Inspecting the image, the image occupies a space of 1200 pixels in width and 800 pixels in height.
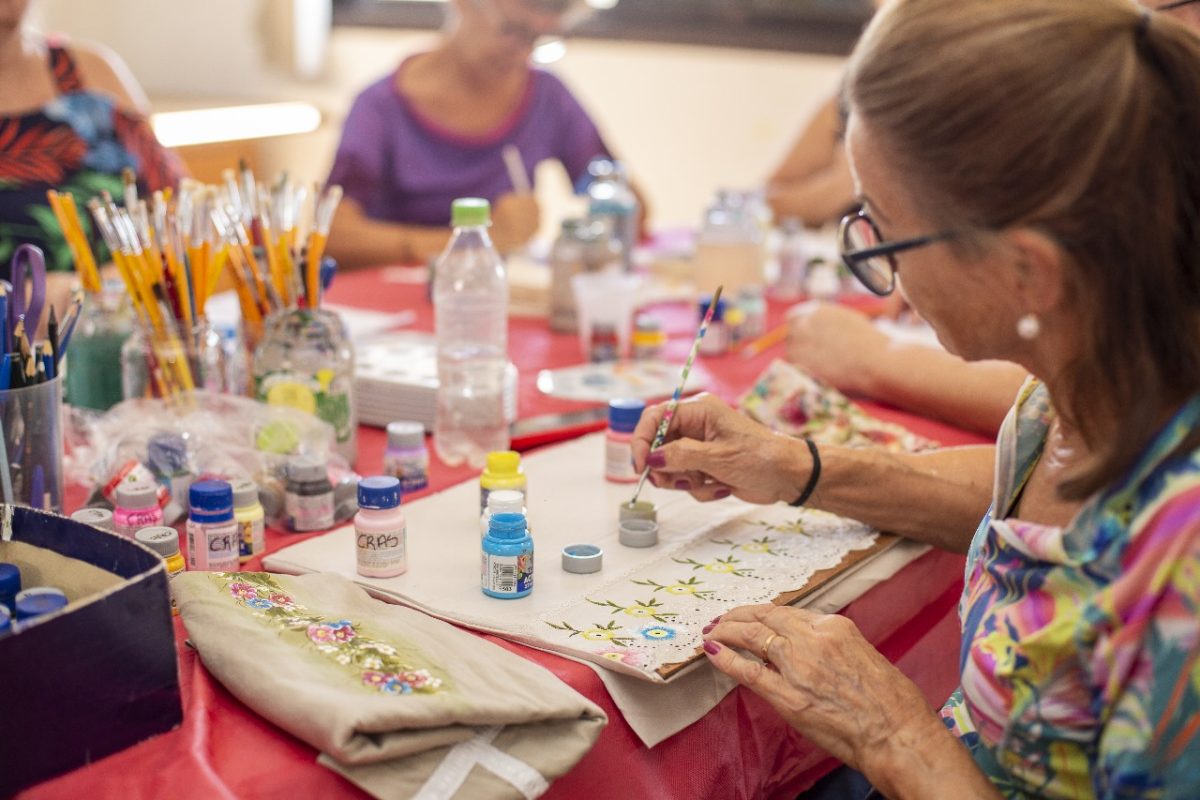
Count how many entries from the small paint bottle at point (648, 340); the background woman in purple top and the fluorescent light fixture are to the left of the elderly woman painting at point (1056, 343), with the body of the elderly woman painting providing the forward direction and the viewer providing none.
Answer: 0

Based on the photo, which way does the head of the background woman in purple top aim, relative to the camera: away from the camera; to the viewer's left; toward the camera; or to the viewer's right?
toward the camera

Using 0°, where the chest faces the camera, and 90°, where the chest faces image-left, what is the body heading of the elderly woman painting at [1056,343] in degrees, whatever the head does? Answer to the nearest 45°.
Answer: approximately 90°

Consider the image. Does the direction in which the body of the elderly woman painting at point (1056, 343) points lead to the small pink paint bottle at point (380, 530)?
yes

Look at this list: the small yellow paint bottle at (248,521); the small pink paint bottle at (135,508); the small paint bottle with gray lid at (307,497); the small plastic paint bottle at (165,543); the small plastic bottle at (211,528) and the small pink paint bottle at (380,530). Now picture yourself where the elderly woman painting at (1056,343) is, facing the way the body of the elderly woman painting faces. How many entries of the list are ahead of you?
6

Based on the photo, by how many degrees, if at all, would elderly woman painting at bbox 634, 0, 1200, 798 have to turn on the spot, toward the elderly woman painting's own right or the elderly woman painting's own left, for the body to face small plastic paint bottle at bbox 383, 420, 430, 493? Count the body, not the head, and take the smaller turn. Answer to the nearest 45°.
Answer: approximately 45° to the elderly woman painting's own right

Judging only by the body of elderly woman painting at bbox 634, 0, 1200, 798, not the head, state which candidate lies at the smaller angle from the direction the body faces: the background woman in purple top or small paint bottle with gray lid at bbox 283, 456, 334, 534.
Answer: the small paint bottle with gray lid

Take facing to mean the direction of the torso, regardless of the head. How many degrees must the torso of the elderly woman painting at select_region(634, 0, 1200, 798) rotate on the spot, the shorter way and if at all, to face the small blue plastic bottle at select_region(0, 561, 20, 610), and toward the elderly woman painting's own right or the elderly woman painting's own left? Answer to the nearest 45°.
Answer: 0° — they already face it

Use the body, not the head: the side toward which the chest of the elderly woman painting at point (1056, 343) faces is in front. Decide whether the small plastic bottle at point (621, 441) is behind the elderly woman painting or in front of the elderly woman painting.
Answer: in front

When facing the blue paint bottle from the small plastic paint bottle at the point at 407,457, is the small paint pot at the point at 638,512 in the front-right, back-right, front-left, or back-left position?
front-left

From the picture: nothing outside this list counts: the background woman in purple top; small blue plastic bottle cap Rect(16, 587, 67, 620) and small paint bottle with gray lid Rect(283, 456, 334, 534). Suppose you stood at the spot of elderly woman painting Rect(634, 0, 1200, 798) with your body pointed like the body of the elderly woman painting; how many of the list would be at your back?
0

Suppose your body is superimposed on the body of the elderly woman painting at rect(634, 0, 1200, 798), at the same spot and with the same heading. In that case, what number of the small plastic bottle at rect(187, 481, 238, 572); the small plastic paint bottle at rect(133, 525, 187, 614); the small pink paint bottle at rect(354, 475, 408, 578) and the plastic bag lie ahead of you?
4

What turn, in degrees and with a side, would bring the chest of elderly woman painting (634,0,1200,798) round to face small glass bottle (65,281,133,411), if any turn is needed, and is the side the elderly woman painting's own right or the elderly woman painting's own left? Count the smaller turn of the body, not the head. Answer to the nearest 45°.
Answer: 0° — they already face it

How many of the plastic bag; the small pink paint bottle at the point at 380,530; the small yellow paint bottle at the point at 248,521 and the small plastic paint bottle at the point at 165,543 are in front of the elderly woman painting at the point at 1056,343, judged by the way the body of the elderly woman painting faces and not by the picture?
4

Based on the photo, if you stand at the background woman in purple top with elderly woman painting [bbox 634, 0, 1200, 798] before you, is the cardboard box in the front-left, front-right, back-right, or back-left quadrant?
front-right

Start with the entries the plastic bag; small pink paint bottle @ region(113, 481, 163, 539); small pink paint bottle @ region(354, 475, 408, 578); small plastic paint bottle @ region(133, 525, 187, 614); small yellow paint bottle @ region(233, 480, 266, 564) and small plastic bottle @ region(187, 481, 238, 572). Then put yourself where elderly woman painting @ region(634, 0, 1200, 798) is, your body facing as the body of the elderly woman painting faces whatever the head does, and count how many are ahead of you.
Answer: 6

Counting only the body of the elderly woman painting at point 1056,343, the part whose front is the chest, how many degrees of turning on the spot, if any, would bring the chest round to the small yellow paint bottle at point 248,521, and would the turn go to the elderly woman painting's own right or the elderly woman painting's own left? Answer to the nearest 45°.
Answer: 0° — they already face it

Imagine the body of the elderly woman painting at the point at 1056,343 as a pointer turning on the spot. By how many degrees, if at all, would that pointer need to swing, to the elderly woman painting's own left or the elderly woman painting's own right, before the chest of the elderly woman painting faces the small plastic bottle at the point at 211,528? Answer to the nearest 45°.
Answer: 0° — they already face it

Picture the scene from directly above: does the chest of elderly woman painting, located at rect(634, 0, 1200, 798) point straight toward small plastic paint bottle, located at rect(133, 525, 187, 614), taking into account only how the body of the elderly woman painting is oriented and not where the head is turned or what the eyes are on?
yes
